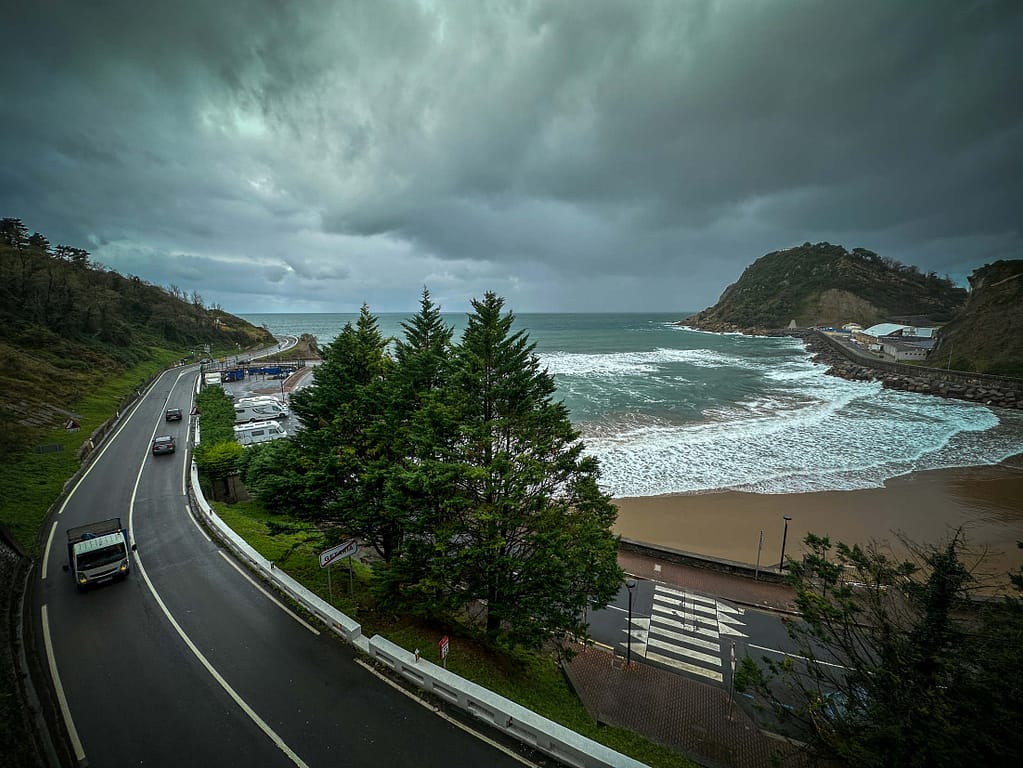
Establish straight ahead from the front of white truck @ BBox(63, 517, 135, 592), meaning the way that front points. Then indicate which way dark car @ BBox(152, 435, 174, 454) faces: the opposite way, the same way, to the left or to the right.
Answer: the opposite way

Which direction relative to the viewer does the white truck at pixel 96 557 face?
toward the camera

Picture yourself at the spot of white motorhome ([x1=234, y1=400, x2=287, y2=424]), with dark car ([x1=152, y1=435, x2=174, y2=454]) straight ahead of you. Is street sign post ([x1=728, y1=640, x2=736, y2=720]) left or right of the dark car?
left

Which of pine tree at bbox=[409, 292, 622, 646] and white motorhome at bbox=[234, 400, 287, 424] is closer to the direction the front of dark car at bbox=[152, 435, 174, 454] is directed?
the white motorhome

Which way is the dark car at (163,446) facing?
away from the camera

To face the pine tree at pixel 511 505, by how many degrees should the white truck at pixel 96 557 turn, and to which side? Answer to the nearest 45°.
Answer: approximately 45° to its left

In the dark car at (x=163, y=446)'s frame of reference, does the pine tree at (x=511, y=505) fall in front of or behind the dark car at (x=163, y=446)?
behind

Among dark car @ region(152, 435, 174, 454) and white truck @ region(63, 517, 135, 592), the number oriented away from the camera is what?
1

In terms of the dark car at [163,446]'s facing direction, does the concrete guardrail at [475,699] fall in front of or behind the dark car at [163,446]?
behind

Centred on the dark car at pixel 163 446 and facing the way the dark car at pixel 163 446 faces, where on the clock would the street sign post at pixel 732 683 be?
The street sign post is roughly at 5 o'clock from the dark car.

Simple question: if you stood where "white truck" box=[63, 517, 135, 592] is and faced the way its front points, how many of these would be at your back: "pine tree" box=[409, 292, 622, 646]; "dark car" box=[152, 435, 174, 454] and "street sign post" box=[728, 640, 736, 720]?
1

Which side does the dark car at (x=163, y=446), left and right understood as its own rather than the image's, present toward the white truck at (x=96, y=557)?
back

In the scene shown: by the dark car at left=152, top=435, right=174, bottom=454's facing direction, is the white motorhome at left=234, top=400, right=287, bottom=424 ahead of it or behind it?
ahead
